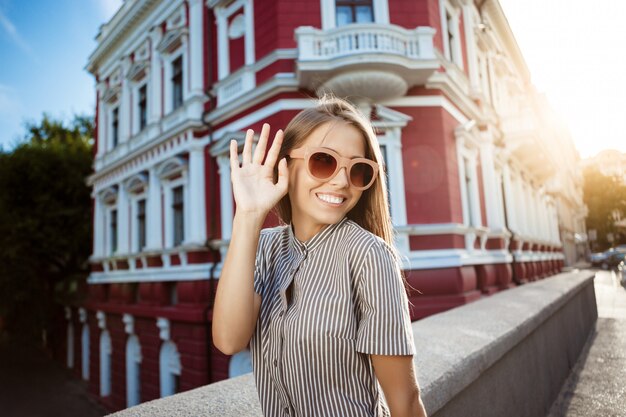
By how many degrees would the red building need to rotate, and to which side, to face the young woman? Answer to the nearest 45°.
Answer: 0° — it already faces them

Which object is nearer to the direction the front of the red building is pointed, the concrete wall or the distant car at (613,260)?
the concrete wall

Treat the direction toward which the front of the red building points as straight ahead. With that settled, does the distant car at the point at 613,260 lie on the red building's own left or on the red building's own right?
on the red building's own left

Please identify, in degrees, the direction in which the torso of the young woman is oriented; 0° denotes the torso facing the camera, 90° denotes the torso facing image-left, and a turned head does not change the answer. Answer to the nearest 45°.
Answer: approximately 45°

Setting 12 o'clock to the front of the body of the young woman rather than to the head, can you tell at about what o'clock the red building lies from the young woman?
The red building is roughly at 4 o'clock from the young woman.

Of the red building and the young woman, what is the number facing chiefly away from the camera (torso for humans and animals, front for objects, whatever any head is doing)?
0

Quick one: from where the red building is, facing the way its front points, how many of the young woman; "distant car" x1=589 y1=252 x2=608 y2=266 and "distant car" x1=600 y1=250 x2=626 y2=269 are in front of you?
1

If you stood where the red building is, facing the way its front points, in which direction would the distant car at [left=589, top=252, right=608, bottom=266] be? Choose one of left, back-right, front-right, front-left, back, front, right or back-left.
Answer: back-left

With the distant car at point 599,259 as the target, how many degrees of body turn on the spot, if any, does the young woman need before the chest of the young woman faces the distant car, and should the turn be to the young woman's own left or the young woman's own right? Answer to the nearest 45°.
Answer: approximately 180°
